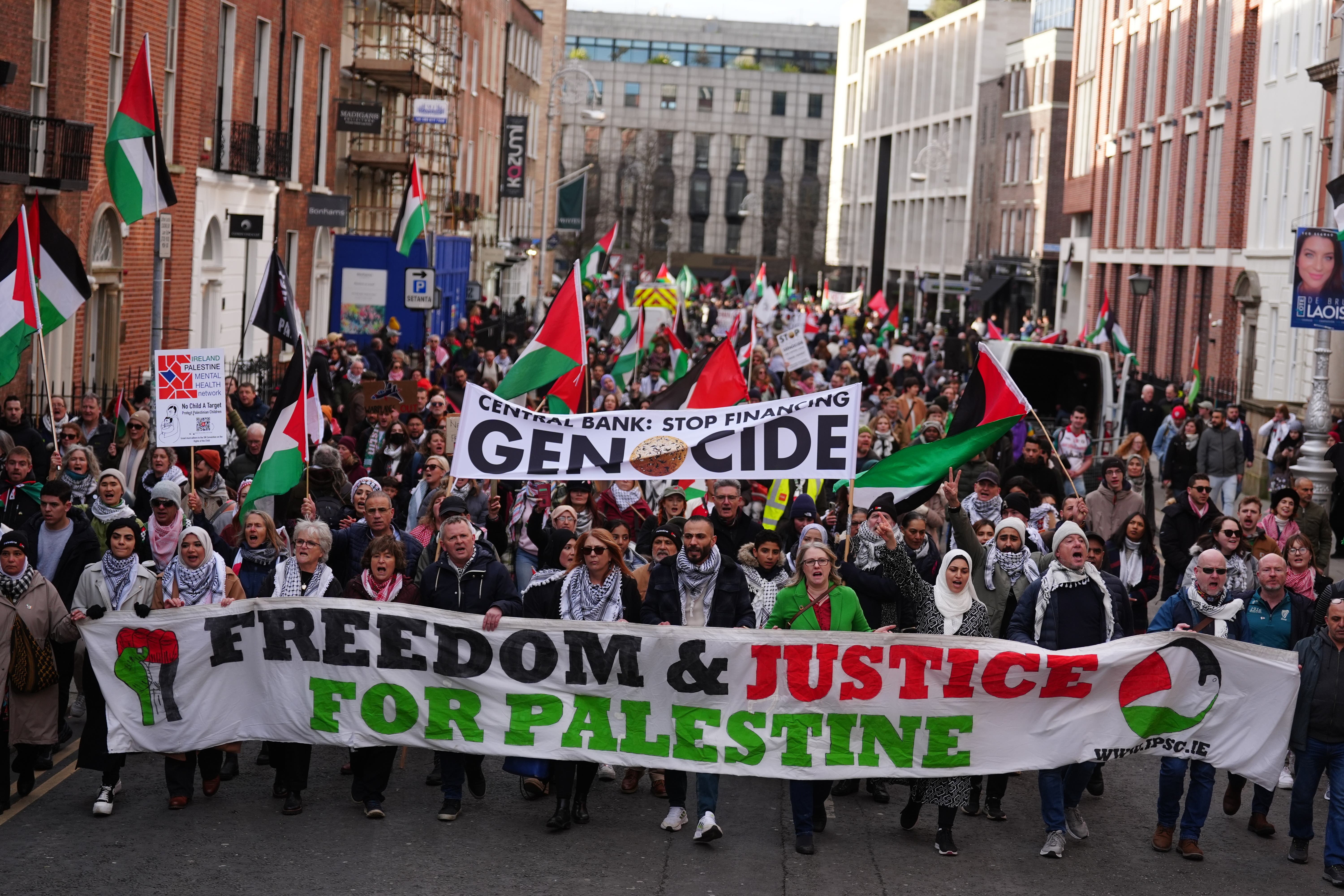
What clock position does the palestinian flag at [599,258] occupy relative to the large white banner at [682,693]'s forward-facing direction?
The palestinian flag is roughly at 6 o'clock from the large white banner.

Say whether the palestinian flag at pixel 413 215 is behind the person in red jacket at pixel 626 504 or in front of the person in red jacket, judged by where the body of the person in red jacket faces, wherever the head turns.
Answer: behind

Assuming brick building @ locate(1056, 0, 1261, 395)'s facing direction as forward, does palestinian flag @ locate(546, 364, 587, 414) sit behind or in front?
in front

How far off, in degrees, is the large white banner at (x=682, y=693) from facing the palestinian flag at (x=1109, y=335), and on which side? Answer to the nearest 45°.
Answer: approximately 180°

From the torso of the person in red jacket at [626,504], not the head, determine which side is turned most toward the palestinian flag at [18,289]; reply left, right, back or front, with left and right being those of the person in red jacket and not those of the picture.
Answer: right

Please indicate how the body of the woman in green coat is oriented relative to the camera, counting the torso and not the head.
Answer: toward the camera

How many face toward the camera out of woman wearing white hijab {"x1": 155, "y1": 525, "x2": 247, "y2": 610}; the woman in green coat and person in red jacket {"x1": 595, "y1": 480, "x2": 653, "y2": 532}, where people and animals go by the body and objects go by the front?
3

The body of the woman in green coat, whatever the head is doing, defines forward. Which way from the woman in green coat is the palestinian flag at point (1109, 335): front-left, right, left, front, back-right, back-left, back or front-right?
back

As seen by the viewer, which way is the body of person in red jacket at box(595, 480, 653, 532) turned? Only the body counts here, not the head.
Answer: toward the camera

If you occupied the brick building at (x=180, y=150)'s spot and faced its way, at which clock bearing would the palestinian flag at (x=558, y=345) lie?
The palestinian flag is roughly at 1 o'clock from the brick building.

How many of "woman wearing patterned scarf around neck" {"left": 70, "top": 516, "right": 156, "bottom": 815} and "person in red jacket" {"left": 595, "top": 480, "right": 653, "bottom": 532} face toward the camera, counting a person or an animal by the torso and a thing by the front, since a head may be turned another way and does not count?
2

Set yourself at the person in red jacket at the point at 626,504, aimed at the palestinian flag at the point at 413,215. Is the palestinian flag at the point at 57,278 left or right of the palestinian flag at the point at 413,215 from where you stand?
left

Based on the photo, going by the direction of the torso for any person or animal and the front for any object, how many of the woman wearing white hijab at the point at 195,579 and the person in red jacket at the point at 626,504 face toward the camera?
2

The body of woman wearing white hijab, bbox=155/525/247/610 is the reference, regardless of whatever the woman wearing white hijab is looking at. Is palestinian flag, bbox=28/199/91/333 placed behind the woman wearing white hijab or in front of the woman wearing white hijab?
behind

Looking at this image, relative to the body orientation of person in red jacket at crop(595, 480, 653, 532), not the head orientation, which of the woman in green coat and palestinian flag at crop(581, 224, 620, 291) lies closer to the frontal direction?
the woman in green coat

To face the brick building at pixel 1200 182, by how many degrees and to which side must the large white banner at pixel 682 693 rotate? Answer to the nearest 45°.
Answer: approximately 180°

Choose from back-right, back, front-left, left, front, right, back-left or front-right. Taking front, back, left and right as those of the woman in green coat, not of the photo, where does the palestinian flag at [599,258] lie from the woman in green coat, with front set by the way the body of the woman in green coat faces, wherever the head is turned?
back

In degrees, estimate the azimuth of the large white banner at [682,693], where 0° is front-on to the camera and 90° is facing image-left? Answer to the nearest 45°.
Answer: approximately 0°
